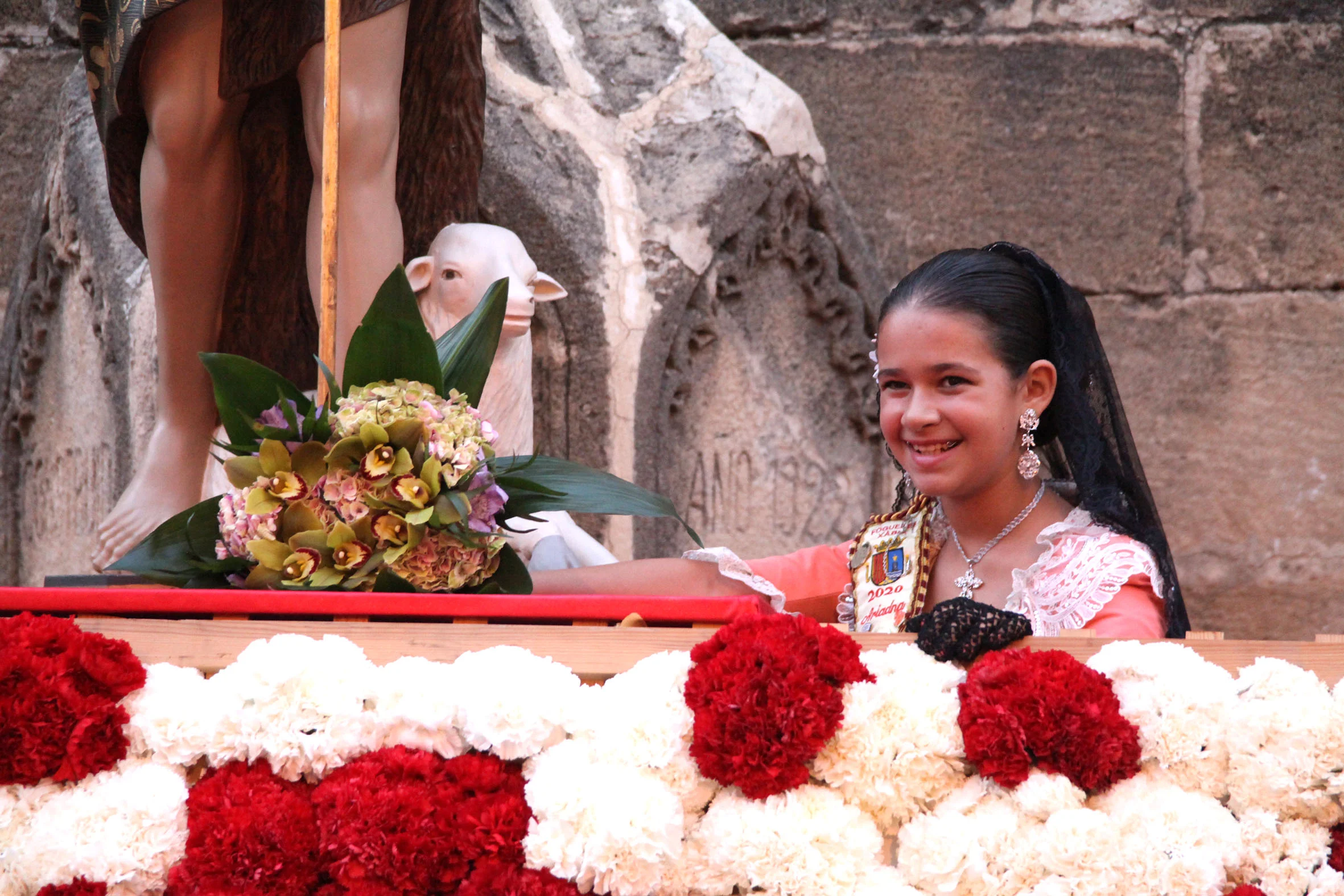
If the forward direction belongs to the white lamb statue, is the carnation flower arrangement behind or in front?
in front

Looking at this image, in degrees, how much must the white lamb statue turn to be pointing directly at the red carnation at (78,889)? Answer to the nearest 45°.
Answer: approximately 45° to its right

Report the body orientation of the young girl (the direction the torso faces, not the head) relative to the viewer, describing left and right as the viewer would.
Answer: facing the viewer and to the left of the viewer

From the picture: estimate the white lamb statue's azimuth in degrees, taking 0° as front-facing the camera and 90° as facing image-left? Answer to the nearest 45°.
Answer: approximately 315°

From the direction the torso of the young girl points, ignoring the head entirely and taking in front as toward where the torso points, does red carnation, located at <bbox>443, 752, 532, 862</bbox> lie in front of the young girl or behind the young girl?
in front

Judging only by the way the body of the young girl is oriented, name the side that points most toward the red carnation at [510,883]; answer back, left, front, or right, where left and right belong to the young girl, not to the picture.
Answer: front

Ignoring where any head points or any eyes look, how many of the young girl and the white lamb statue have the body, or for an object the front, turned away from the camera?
0

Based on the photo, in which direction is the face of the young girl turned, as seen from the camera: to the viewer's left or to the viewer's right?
to the viewer's left

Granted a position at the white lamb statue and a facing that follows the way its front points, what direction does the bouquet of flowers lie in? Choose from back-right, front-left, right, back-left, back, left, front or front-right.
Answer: front-right
